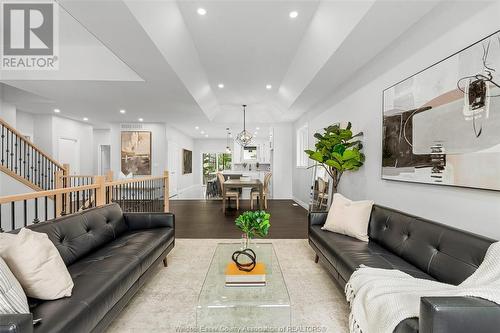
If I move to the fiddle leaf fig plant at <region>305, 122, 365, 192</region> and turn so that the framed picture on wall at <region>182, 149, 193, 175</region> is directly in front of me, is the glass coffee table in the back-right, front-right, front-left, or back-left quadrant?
back-left

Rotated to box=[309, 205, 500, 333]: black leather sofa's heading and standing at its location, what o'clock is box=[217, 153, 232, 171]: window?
The window is roughly at 3 o'clock from the black leather sofa.

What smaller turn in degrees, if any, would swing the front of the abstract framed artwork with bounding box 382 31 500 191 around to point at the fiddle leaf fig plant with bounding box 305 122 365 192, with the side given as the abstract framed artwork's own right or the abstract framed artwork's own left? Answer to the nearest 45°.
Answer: approximately 90° to the abstract framed artwork's own right

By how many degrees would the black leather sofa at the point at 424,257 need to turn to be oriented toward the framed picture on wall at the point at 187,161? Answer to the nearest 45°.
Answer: approximately 90° to its right

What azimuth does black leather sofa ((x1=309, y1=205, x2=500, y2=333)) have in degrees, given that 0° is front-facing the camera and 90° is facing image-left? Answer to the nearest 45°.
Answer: approximately 45°

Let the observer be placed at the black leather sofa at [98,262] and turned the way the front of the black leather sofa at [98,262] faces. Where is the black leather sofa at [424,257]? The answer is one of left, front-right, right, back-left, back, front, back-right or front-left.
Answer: front

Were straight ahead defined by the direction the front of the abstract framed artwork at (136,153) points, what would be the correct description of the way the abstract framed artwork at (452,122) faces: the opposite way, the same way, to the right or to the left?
to the right

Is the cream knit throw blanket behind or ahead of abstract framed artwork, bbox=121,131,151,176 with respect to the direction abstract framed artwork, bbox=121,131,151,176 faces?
ahead

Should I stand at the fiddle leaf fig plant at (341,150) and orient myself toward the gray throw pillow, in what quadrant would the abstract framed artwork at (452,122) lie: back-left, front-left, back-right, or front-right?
front-left

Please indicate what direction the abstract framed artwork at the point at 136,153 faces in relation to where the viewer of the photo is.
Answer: facing the viewer

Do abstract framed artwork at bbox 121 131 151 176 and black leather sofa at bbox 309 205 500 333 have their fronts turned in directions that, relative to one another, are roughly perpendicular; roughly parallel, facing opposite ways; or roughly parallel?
roughly perpendicular

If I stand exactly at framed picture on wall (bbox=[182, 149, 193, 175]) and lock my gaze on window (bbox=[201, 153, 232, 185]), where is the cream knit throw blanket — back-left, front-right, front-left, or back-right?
back-right

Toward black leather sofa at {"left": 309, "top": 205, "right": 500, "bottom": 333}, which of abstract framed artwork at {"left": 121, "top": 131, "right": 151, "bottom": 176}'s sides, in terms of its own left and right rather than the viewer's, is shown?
front

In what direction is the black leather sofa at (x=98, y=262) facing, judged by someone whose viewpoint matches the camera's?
facing the viewer and to the right of the viewer

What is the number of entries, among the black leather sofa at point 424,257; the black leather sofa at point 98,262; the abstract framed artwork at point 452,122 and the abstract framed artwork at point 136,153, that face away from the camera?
0

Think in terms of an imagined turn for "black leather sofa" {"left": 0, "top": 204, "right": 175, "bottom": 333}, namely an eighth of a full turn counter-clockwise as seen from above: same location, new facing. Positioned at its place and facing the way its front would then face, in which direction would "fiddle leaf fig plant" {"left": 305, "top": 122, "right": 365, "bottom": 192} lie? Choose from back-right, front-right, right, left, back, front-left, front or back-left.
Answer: front

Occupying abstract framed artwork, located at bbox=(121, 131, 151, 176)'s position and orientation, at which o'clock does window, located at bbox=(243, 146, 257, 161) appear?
The window is roughly at 8 o'clock from the abstract framed artwork.

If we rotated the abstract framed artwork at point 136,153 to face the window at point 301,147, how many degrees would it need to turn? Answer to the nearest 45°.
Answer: approximately 45° to its left

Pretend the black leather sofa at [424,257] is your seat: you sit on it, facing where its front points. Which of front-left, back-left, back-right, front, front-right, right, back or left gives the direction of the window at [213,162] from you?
right

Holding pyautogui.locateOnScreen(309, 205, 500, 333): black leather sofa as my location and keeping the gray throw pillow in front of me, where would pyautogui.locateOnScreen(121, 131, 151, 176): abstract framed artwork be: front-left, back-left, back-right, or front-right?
front-right
